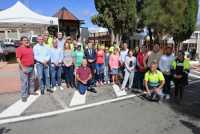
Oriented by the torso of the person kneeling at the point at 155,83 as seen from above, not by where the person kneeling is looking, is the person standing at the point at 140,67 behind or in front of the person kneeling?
behind

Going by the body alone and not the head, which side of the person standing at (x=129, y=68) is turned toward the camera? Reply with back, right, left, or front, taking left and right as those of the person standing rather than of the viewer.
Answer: front

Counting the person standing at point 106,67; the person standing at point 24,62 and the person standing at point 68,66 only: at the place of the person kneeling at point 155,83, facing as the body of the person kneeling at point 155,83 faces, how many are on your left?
0

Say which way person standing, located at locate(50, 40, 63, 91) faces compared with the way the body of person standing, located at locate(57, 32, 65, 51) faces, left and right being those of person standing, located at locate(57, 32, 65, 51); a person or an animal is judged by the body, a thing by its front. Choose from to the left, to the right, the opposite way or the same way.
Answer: the same way

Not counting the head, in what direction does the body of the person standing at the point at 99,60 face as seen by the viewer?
toward the camera

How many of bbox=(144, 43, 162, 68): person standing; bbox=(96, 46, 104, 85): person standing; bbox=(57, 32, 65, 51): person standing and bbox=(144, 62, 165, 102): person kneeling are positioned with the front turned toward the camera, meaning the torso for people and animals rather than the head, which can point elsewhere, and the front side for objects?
4

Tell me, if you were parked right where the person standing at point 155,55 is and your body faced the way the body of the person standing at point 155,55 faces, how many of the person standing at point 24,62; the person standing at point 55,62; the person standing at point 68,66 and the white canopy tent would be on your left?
0

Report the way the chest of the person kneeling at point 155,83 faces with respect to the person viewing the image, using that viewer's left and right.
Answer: facing the viewer

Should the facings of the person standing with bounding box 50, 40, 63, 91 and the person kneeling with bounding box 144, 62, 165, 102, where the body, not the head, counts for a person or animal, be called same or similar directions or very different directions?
same or similar directions

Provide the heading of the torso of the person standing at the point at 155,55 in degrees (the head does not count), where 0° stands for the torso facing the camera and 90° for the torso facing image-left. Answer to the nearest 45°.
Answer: approximately 0°

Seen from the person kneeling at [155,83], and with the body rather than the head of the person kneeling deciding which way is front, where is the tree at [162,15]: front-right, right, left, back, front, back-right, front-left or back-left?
back

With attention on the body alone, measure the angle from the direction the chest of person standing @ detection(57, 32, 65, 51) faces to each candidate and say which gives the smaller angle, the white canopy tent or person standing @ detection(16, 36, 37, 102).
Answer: the person standing

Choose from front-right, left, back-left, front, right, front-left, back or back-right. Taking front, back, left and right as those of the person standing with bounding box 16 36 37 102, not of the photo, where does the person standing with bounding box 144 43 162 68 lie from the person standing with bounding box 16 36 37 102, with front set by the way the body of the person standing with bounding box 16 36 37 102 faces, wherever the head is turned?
front-left

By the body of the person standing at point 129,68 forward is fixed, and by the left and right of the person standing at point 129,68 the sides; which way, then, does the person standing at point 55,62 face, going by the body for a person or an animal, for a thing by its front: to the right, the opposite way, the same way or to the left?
the same way
